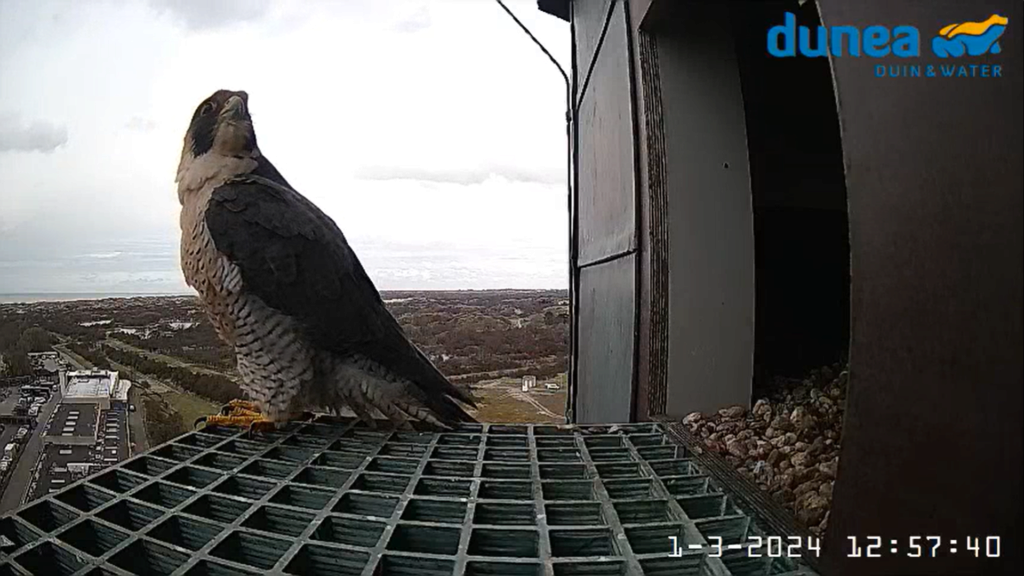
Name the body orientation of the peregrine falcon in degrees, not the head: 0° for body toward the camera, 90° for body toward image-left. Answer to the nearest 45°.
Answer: approximately 90°
